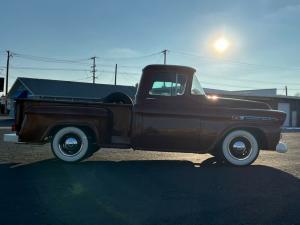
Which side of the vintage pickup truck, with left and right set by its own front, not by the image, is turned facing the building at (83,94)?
left

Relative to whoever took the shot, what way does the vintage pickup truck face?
facing to the right of the viewer
